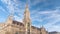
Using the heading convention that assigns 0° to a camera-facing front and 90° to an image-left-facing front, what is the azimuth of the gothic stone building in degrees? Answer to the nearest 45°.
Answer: approximately 315°
